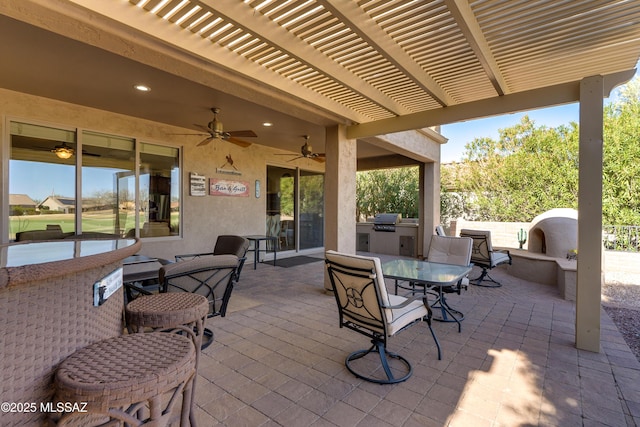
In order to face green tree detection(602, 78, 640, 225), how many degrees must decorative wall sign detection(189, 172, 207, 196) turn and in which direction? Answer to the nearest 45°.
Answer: approximately 45° to its left

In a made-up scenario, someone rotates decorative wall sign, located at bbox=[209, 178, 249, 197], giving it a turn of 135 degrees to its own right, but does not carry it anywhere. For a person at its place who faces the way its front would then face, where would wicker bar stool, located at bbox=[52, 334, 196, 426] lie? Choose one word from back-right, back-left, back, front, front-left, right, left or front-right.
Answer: left

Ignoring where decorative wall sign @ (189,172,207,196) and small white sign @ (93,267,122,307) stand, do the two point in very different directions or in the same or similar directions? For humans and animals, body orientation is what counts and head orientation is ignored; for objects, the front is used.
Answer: same or similar directions

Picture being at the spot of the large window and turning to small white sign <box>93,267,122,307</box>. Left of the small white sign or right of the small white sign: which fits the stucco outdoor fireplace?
left

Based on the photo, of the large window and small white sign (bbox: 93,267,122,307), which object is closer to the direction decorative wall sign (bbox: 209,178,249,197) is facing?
the small white sign

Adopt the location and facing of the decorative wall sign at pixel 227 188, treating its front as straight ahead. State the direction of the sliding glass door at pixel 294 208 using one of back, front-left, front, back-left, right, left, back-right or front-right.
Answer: left

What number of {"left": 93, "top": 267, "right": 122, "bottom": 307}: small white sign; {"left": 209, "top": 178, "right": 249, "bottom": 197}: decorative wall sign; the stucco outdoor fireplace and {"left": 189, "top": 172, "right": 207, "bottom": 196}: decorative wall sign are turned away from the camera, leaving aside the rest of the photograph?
0

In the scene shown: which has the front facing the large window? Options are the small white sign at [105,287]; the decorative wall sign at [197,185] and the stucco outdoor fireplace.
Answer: the stucco outdoor fireplace

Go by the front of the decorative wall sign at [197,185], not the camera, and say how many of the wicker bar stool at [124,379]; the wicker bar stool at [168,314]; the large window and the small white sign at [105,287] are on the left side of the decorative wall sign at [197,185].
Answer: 0

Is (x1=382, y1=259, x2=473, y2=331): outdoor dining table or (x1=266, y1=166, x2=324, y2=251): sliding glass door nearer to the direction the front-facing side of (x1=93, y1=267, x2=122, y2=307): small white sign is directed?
the outdoor dining table

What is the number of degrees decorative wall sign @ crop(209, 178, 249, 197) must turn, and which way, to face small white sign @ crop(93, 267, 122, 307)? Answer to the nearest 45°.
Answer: approximately 45° to its right

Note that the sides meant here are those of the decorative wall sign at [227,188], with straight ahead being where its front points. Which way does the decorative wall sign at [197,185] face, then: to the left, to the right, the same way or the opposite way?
the same way

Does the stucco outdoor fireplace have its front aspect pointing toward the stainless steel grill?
no

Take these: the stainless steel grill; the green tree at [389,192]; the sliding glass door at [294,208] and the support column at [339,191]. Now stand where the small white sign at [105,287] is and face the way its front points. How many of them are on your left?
4

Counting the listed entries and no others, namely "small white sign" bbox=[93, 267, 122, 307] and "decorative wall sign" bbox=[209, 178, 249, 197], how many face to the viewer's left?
0

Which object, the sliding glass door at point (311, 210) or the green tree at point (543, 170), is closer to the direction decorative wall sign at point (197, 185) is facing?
the green tree

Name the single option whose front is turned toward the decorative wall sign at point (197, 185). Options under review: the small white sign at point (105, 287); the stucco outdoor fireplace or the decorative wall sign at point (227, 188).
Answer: the stucco outdoor fireplace

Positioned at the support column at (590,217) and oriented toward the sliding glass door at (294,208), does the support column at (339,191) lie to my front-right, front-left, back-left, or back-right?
front-left

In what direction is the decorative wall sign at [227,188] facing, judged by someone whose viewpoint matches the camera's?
facing the viewer and to the right of the viewer

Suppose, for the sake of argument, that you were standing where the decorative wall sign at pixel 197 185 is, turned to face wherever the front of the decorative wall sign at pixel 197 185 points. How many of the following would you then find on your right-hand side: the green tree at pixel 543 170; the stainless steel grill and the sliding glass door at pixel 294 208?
0

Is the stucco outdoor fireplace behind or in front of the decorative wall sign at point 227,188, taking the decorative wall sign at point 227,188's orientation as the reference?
in front

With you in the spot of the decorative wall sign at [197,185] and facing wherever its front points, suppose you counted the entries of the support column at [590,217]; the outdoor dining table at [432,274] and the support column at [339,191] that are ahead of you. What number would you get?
3

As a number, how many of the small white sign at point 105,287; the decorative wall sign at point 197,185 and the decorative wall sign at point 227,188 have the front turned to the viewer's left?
0

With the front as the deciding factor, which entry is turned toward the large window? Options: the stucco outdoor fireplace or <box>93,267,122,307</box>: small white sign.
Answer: the stucco outdoor fireplace

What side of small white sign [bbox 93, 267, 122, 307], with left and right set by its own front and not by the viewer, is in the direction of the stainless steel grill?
left
